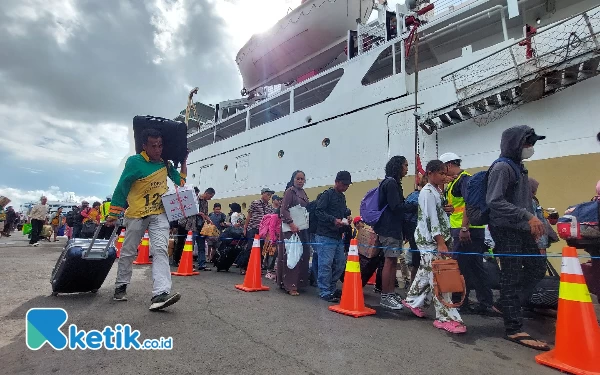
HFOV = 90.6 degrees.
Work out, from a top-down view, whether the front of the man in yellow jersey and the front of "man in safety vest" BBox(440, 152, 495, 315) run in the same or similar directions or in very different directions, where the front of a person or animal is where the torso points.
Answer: very different directions

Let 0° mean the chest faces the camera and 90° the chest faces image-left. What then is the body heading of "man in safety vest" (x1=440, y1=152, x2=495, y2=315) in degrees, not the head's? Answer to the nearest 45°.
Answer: approximately 90°

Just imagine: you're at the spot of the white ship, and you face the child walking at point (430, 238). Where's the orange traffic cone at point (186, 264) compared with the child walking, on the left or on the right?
right

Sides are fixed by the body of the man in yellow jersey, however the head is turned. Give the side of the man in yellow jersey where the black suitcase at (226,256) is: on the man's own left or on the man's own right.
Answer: on the man's own left
